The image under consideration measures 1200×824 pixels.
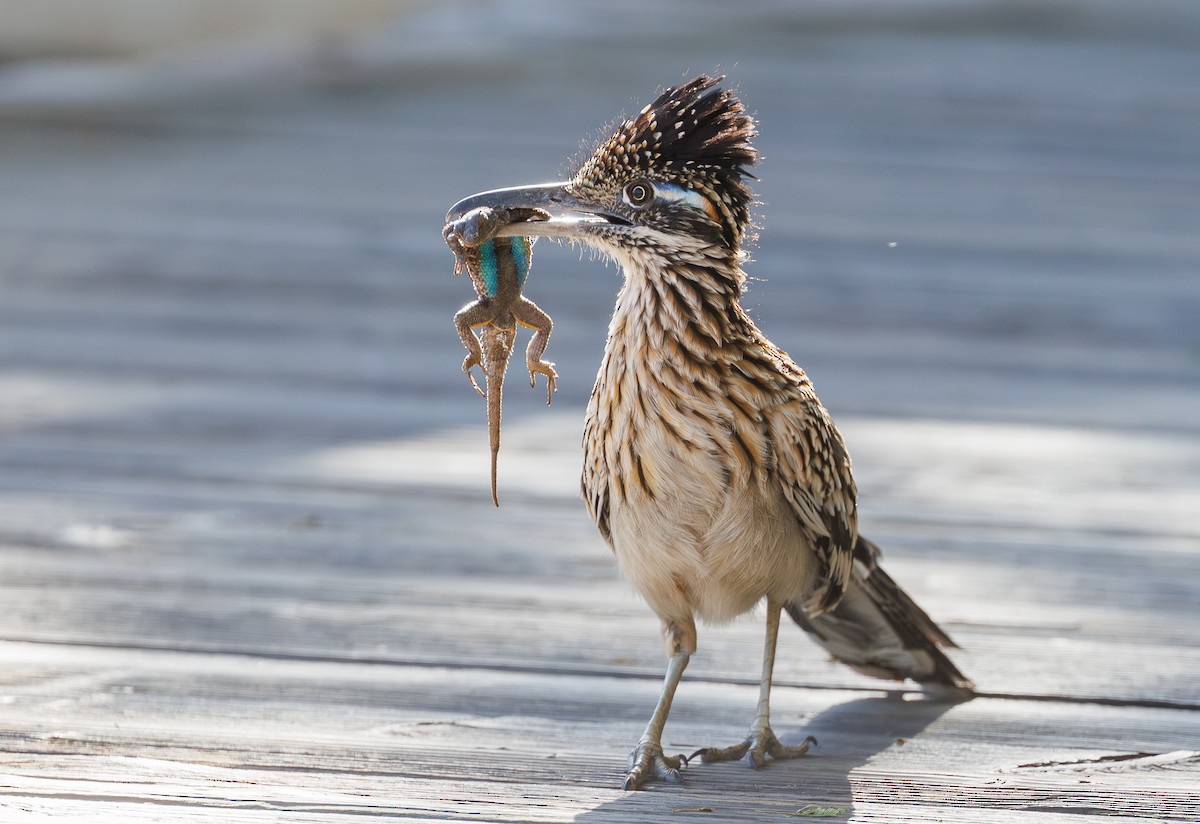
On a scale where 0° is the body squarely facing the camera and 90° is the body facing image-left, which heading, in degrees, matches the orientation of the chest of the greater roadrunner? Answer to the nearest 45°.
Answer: approximately 45°
